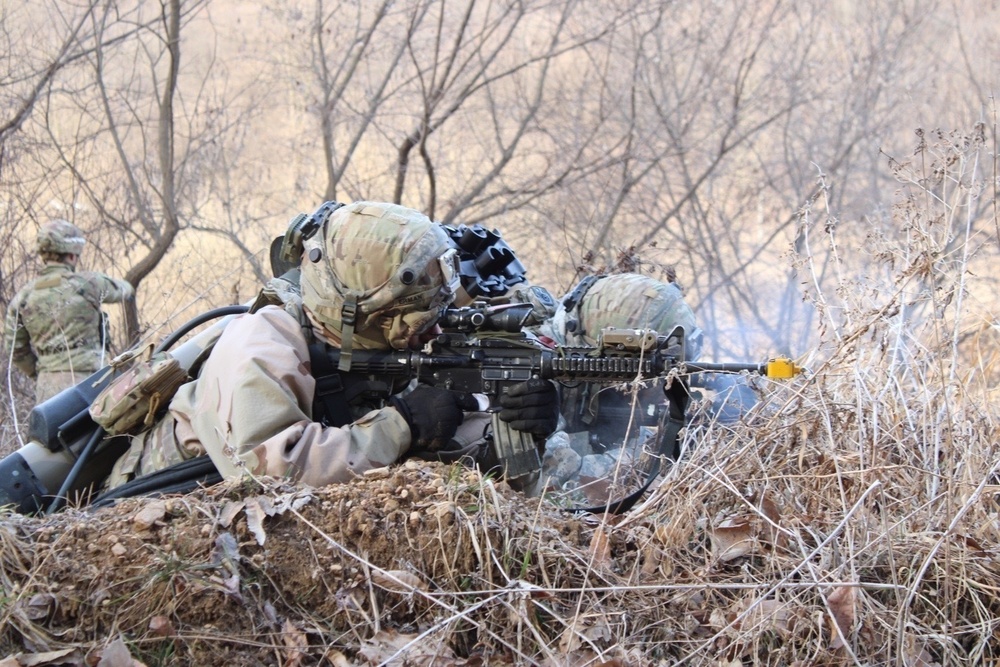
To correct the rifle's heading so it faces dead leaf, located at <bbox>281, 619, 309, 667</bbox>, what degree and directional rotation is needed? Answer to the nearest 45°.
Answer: approximately 90° to its right

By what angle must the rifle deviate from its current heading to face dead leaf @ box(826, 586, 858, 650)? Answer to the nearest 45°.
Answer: approximately 45° to its right

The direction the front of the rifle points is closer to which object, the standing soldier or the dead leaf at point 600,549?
the dead leaf

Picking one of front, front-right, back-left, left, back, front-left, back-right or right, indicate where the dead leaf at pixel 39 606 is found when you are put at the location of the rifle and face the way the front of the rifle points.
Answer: back-right

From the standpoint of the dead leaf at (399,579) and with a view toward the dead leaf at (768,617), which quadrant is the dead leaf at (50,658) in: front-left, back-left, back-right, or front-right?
back-right

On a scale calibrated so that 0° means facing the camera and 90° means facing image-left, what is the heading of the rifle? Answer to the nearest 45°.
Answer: approximately 270°

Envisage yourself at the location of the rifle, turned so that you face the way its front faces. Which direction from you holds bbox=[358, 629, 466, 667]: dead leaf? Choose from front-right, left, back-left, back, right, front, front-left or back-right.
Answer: right

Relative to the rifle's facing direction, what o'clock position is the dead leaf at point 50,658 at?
The dead leaf is roughly at 4 o'clock from the rifle.

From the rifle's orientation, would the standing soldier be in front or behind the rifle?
behind

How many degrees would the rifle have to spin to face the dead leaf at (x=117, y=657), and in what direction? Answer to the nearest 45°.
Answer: approximately 135° to its right

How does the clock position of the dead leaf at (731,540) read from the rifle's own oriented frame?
The dead leaf is roughly at 2 o'clock from the rifle.
